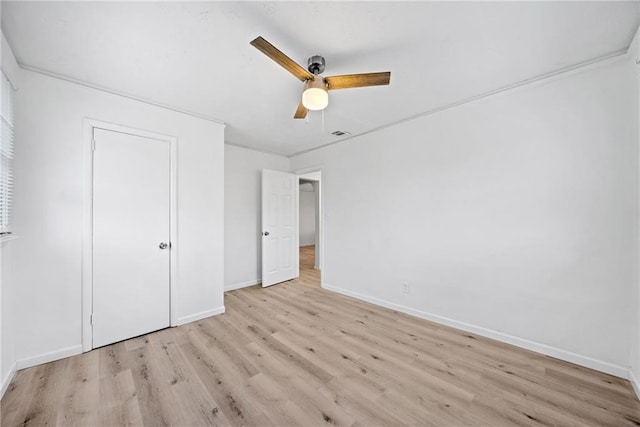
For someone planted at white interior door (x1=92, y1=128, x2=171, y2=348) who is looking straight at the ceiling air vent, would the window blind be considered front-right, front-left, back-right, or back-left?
back-right

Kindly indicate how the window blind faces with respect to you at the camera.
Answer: facing to the right of the viewer
